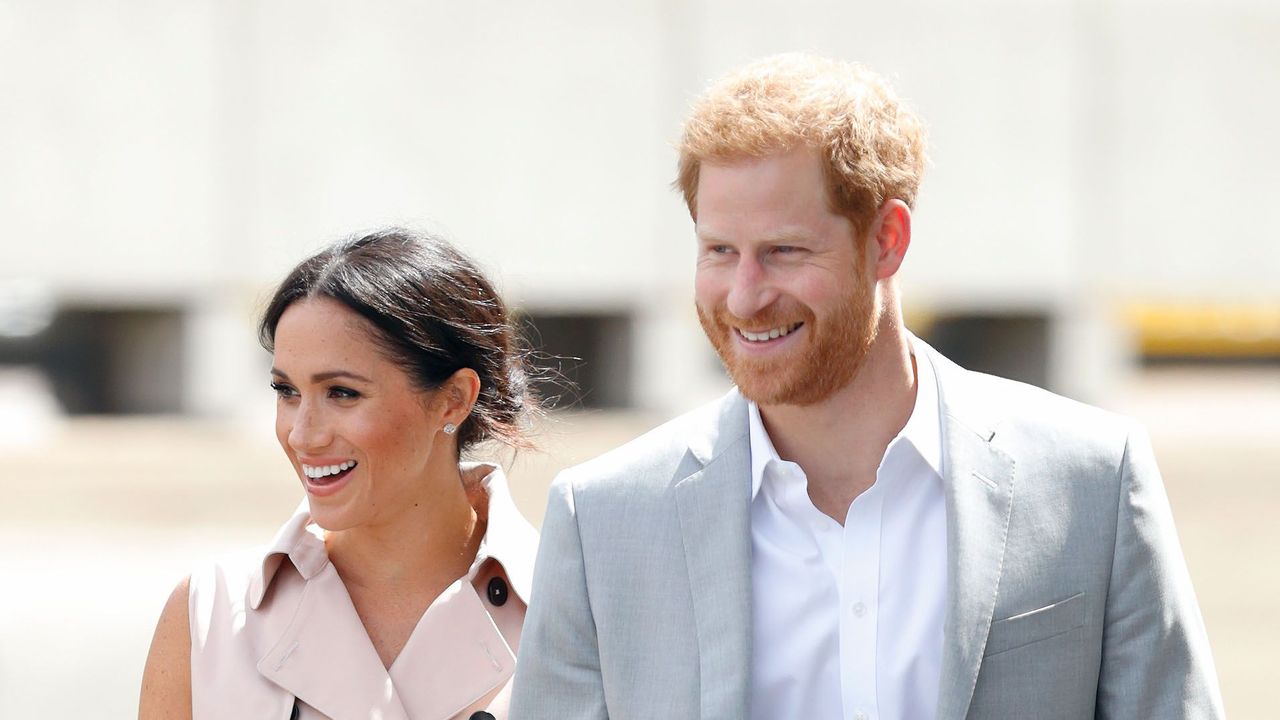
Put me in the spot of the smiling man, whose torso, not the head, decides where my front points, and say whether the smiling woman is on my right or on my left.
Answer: on my right

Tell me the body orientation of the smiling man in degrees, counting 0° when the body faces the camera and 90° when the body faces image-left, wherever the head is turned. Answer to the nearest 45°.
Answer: approximately 0°
